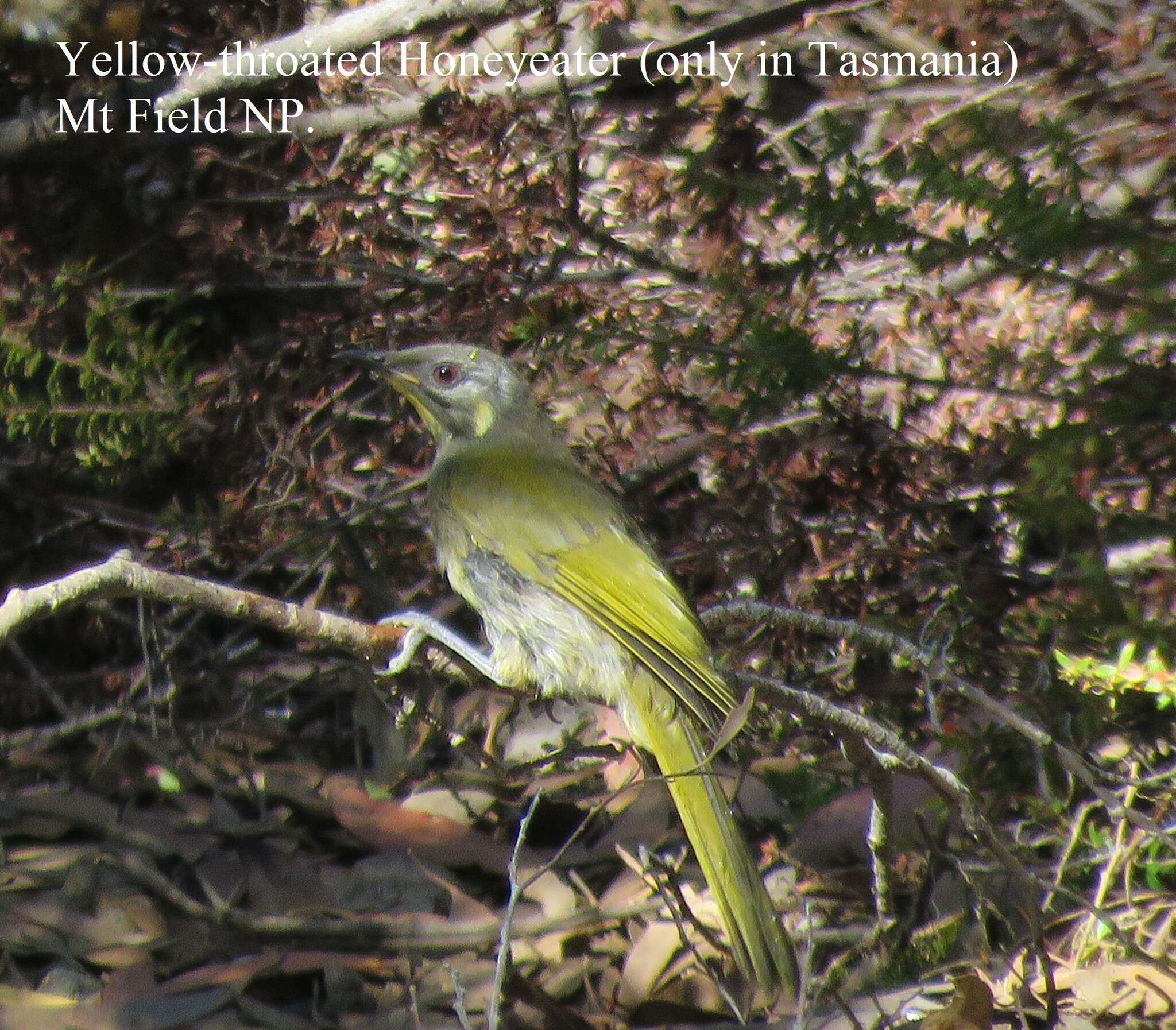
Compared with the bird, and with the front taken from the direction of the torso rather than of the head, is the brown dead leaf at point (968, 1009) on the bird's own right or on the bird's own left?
on the bird's own left

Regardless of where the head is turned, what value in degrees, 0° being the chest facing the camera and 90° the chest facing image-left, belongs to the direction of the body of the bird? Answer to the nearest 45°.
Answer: approximately 90°
